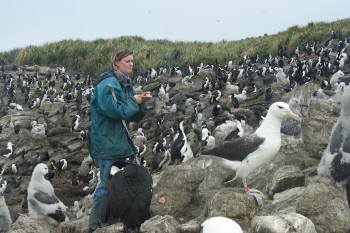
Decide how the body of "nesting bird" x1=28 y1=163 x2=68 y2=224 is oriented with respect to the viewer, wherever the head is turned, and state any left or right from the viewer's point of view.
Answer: facing to the left of the viewer

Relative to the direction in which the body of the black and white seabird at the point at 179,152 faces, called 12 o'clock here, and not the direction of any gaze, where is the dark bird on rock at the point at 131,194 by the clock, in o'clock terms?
The dark bird on rock is roughly at 3 o'clock from the black and white seabird.

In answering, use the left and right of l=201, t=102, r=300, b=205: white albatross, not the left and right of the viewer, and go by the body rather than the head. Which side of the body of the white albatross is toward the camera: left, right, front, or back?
right

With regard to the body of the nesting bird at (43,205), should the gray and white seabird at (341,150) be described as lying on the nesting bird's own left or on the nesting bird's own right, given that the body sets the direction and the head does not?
on the nesting bird's own left

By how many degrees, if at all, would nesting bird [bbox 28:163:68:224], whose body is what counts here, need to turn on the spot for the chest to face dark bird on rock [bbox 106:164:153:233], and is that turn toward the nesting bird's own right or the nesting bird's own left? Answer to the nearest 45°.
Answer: approximately 90° to the nesting bird's own left
